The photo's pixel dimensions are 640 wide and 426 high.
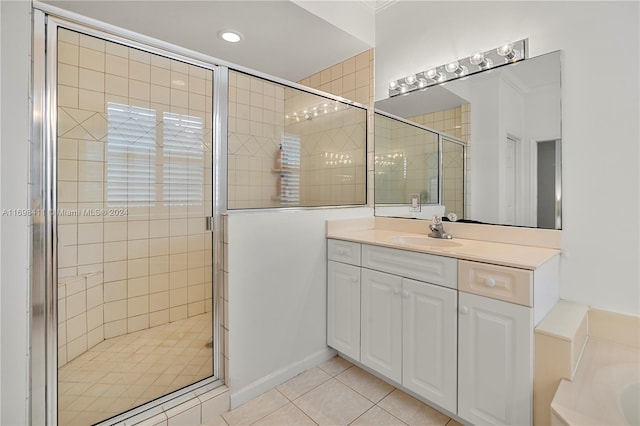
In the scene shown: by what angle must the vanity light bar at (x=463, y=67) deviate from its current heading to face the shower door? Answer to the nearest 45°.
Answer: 0° — it already faces it

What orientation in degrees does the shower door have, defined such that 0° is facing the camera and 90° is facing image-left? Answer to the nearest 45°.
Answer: approximately 315°
